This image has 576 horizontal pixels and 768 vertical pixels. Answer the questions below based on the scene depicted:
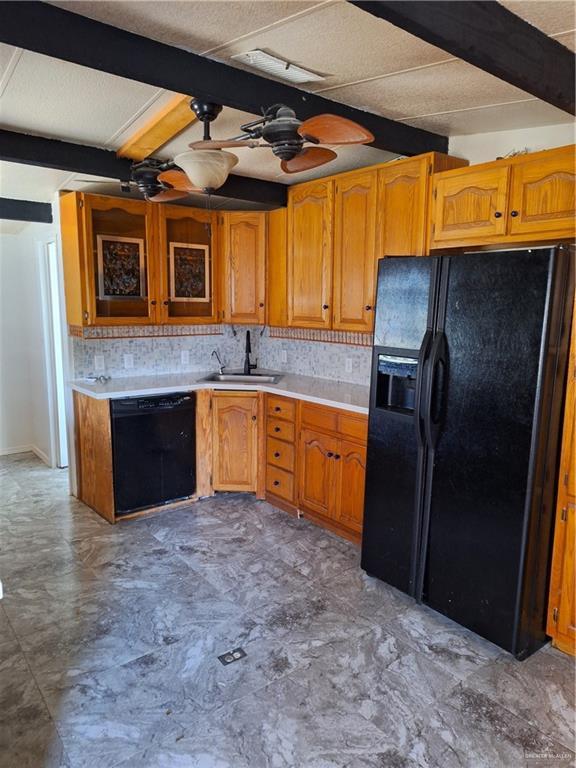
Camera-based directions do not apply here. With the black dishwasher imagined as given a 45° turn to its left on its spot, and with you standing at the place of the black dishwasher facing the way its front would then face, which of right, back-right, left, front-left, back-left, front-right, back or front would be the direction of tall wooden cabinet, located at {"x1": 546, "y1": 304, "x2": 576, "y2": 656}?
front-right

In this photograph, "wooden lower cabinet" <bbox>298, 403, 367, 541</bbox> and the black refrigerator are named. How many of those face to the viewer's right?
0

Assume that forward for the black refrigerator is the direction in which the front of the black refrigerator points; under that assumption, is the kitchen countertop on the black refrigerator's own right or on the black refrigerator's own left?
on the black refrigerator's own right

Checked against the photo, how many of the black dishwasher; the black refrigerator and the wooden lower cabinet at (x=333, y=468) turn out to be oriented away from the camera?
0

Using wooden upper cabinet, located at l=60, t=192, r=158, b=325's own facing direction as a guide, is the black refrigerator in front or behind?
in front

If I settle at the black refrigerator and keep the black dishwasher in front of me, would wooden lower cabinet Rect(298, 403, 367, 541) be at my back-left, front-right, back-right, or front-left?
front-right

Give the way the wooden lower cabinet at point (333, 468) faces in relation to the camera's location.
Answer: facing the viewer and to the left of the viewer

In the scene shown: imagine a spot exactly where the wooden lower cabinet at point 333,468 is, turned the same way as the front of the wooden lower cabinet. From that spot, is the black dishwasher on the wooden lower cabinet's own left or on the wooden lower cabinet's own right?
on the wooden lower cabinet's own right

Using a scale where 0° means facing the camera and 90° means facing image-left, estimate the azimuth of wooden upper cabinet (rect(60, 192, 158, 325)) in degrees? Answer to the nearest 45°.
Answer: approximately 315°
